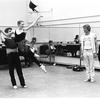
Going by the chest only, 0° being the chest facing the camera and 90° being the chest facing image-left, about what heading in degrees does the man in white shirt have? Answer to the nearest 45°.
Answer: approximately 45°
